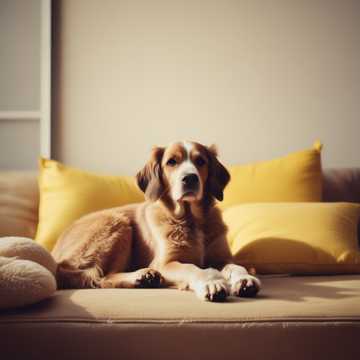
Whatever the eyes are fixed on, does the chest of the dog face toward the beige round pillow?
no

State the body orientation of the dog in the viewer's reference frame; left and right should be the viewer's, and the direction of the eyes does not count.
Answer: facing the viewer and to the right of the viewer

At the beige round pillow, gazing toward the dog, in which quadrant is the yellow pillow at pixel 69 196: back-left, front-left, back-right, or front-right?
front-left

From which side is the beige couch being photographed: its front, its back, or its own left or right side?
front
